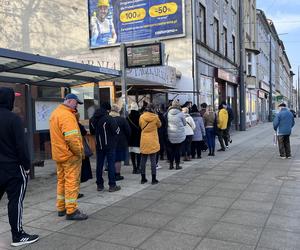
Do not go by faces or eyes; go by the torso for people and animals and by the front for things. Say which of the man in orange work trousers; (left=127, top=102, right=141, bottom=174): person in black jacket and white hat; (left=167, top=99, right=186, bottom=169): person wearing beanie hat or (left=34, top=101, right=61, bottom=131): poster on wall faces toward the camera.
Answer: the poster on wall

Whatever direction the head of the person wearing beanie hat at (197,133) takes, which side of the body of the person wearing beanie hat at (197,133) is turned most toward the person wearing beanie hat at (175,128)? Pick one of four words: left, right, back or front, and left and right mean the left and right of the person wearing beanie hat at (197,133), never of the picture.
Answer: back

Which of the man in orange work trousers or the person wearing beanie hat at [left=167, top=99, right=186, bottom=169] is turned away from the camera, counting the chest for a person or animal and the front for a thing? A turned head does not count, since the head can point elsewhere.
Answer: the person wearing beanie hat

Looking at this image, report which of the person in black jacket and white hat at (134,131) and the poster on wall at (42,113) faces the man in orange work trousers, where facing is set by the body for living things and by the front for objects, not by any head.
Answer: the poster on wall

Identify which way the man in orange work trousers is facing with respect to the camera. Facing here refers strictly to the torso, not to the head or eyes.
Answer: to the viewer's right

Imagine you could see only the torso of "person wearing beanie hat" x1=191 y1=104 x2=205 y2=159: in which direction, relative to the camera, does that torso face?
away from the camera

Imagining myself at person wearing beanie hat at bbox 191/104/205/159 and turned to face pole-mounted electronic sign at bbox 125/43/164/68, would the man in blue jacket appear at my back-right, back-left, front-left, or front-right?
back-left

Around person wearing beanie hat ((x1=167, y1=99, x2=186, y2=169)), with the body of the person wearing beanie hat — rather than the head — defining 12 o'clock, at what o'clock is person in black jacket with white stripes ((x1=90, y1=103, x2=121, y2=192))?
The person in black jacket with white stripes is roughly at 7 o'clock from the person wearing beanie hat.

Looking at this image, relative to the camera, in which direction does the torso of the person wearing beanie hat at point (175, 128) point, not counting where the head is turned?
away from the camera

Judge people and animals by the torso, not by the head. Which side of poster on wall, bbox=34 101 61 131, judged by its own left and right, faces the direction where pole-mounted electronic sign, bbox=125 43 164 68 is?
left

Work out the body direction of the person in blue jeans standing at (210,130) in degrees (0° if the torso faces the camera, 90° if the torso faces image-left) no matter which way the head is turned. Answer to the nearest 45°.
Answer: approximately 180°

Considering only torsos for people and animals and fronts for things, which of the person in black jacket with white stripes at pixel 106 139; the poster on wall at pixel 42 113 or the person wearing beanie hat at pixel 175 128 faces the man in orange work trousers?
the poster on wall
